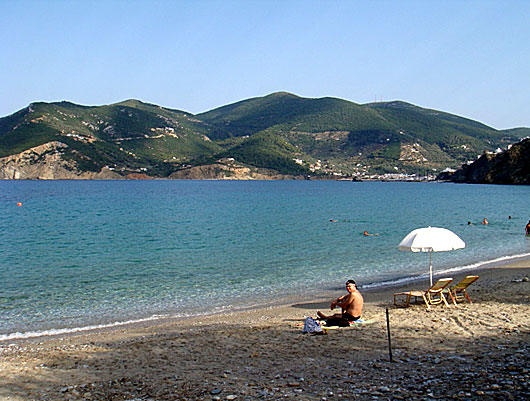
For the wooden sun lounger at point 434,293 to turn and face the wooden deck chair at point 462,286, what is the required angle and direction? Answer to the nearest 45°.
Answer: approximately 135° to its right

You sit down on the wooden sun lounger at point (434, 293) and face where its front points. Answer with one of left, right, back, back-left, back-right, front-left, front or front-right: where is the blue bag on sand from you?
front-left

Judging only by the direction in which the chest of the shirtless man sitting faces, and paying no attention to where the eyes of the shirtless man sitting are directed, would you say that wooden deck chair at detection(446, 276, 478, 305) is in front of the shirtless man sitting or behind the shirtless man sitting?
behind

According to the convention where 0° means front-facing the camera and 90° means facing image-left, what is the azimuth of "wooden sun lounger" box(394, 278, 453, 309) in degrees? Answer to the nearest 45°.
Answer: approximately 90°

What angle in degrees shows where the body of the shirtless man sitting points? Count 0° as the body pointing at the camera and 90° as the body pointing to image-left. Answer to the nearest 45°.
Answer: approximately 90°

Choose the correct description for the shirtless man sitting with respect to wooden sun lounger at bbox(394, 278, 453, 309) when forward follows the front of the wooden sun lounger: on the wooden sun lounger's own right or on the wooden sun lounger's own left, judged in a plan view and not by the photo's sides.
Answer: on the wooden sun lounger's own left
